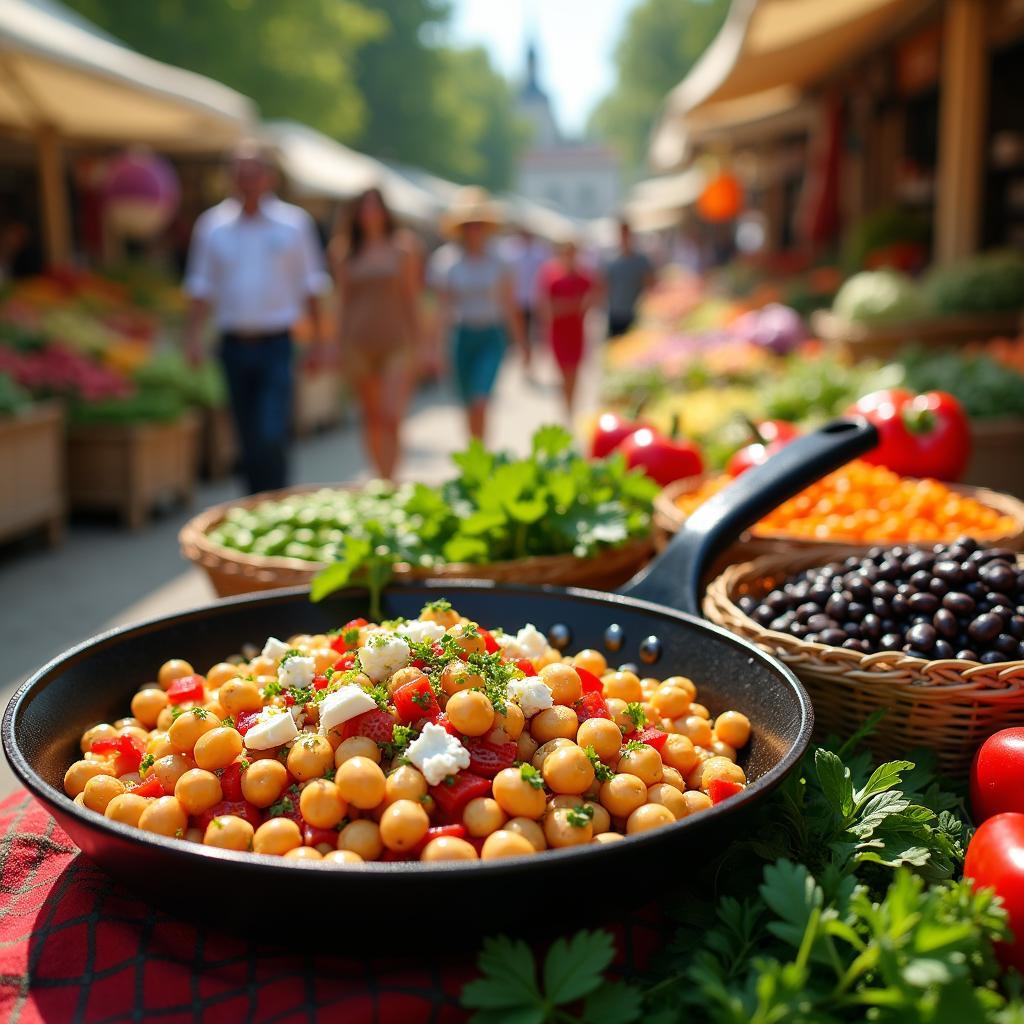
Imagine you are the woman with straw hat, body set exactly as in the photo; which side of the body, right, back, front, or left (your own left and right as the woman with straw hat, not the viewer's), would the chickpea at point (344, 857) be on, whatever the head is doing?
front

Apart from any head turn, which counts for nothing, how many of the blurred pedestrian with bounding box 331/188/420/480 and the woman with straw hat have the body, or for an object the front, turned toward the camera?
2

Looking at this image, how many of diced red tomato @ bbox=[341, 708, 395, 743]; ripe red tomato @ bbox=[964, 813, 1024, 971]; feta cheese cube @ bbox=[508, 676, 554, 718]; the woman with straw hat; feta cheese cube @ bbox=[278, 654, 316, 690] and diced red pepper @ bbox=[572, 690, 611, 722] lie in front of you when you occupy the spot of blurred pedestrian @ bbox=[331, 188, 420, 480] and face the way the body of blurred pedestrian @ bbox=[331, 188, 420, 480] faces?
5

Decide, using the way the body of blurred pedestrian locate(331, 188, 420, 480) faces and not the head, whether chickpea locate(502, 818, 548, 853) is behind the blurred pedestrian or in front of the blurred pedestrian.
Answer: in front

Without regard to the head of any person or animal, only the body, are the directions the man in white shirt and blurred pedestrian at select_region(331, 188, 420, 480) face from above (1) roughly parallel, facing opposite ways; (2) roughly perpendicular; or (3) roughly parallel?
roughly parallel

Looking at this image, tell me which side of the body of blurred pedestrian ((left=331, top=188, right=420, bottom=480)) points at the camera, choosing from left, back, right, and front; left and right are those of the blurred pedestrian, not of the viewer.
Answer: front

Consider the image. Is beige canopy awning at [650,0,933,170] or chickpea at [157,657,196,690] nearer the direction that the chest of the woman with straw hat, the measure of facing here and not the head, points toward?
the chickpea

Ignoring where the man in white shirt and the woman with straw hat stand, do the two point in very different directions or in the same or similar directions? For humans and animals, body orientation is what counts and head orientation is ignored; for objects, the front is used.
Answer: same or similar directions

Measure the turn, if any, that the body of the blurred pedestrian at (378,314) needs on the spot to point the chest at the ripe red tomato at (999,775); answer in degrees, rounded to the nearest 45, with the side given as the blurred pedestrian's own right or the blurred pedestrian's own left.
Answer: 0° — they already face it

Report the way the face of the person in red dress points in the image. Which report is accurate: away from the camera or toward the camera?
toward the camera

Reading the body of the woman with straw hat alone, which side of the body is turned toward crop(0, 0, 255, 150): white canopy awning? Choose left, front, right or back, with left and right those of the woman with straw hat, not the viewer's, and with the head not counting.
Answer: right

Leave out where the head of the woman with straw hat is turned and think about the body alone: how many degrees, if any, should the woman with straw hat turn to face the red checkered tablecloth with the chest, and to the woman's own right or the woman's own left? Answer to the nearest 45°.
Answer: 0° — they already face it

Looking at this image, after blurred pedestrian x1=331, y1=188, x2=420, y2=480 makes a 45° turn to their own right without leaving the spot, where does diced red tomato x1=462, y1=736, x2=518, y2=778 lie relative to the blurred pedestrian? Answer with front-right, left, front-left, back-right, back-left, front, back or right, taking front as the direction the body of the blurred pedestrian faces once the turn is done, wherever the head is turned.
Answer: front-left

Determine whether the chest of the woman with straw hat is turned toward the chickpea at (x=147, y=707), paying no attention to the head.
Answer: yes

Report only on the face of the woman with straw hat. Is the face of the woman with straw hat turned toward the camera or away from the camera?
toward the camera

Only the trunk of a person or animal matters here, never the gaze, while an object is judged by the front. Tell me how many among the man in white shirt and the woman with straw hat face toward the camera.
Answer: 2

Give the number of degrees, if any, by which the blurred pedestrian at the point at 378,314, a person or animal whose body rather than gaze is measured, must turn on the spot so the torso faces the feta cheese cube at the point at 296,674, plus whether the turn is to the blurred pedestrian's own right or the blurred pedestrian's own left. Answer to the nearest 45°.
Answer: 0° — they already face it

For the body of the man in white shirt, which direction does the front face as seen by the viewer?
toward the camera
